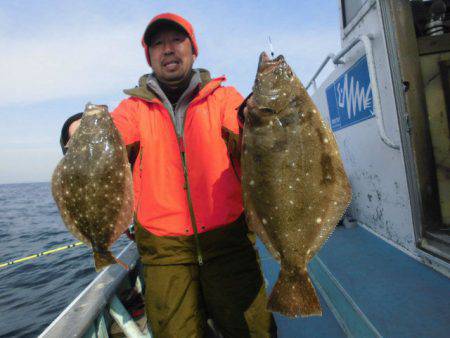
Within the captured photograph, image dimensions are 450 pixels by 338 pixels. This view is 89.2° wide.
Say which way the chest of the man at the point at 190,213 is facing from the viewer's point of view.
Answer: toward the camera

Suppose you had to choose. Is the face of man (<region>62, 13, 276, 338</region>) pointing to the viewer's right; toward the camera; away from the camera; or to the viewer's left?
toward the camera
